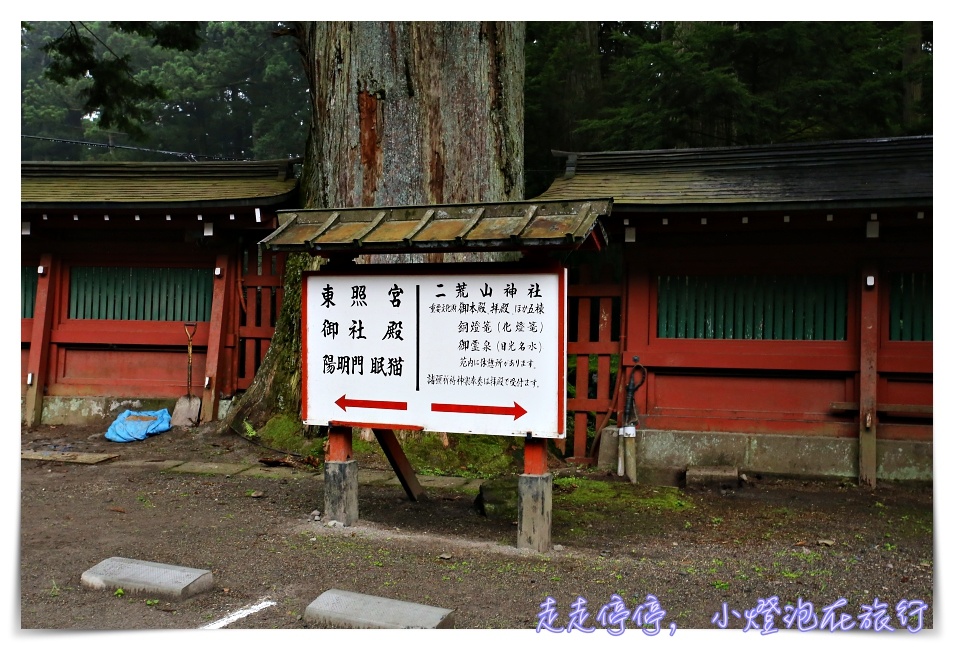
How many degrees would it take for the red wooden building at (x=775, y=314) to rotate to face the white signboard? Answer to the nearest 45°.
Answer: approximately 45° to its right

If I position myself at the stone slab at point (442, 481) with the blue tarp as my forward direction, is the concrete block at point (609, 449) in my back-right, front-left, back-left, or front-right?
back-right

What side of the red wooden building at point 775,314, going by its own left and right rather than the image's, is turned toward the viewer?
front

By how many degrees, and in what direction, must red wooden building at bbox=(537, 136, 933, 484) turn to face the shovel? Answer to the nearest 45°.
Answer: approximately 90° to its right

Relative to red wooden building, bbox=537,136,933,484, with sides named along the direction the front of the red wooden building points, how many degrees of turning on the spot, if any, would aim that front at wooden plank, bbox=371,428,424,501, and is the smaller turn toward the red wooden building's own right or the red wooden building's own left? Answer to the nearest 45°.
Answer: approximately 45° to the red wooden building's own right

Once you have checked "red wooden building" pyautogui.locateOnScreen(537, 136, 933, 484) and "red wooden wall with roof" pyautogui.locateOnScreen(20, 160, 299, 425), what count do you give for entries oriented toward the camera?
2

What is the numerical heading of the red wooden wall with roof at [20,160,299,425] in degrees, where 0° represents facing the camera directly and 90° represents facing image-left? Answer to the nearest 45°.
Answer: approximately 0°

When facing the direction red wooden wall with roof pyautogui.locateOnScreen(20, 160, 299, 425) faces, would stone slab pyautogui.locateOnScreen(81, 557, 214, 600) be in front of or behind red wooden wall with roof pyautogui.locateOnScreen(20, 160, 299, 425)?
in front

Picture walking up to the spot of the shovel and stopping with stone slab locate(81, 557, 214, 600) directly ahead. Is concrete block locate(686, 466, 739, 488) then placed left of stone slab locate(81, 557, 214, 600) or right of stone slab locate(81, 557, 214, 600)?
left

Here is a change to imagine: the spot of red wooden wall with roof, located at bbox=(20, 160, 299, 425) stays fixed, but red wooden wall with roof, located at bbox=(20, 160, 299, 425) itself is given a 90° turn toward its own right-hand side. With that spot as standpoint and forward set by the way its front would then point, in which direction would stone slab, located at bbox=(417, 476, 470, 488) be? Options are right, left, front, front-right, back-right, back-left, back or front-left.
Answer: back-left

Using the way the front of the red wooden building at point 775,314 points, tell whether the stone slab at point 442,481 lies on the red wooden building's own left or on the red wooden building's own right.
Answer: on the red wooden building's own right

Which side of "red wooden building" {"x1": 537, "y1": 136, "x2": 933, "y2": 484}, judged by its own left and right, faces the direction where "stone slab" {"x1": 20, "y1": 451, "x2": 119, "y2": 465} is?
right

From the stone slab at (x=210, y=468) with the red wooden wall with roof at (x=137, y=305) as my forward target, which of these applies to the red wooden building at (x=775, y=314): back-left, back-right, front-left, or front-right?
back-right

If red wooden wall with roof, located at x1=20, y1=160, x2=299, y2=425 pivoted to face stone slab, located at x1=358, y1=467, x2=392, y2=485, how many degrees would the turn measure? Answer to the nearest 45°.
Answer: approximately 45° to its left
